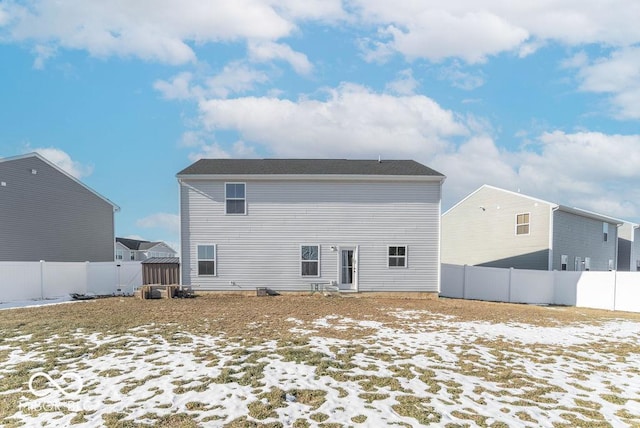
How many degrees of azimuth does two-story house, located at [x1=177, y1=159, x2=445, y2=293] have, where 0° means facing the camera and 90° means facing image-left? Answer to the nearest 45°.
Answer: approximately 180°

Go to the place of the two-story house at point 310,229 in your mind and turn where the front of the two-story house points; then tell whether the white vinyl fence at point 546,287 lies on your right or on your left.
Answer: on your right

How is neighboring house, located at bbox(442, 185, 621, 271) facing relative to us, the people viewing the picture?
facing away from the viewer and to the left of the viewer

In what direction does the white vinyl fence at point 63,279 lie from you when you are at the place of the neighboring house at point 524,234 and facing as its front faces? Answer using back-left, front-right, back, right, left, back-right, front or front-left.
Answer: left

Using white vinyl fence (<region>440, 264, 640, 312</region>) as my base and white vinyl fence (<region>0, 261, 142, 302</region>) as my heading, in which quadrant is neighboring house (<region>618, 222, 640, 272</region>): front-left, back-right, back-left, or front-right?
back-right

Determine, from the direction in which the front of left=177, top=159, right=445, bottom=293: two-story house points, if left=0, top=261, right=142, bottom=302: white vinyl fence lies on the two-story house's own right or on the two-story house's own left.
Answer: on the two-story house's own left
